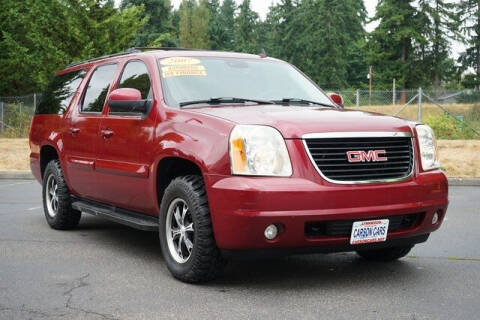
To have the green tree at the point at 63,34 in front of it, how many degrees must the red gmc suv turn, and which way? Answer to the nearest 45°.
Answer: approximately 135° to its left

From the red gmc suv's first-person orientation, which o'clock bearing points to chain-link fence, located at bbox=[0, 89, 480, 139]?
The chain-link fence is roughly at 8 o'clock from the red gmc suv.

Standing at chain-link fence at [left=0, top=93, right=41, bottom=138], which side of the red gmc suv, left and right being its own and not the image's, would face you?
back

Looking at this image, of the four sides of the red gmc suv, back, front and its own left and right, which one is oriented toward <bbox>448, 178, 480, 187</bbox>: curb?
left

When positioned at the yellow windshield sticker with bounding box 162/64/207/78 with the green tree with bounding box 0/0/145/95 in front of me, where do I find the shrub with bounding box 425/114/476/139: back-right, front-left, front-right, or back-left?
front-right

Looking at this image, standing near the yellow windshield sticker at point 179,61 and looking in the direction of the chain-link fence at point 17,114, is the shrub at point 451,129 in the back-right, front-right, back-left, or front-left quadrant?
front-right

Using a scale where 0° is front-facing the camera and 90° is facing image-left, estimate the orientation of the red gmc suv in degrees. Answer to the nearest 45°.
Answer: approximately 315°
